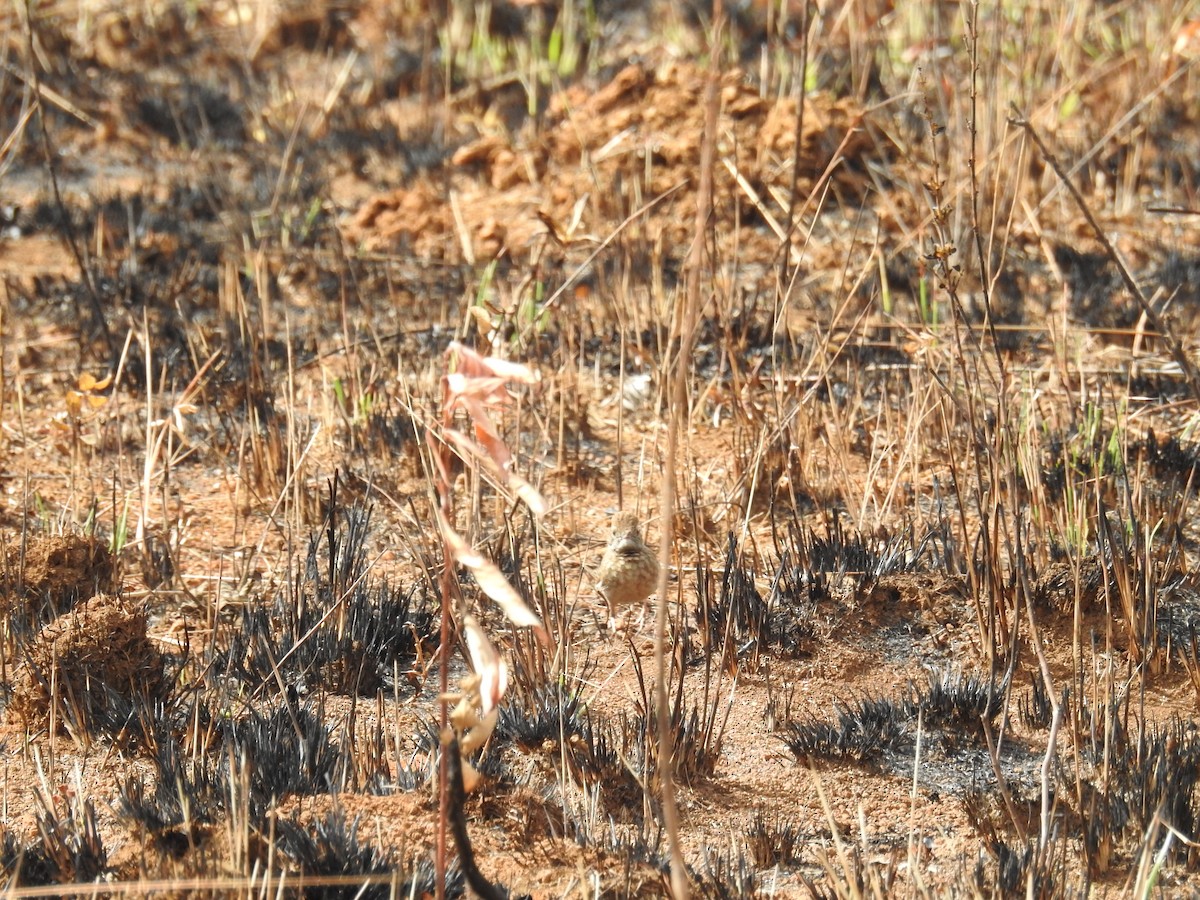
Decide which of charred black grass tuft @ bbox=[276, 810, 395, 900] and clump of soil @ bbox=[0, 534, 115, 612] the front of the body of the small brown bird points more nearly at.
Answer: the charred black grass tuft

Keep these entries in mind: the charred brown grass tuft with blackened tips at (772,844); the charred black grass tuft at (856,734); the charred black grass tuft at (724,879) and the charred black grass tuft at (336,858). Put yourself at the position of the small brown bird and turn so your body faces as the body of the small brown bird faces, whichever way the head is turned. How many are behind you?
0

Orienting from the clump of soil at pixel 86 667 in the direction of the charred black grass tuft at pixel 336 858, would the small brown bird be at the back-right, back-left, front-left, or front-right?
front-left

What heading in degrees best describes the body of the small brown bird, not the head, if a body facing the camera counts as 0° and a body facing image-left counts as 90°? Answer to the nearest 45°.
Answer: approximately 0°

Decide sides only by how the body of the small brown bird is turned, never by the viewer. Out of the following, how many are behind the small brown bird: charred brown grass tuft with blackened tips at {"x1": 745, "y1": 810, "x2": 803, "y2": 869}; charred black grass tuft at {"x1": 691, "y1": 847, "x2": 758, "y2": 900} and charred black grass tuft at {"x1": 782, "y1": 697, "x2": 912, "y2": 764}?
0

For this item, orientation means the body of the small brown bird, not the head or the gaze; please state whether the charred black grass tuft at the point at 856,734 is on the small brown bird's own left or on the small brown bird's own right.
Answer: on the small brown bird's own left

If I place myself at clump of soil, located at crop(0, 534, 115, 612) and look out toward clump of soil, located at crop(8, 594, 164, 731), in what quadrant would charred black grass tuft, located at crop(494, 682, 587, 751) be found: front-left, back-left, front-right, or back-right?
front-left

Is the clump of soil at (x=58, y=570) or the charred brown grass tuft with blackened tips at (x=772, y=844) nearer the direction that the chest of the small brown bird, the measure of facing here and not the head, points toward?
the charred brown grass tuft with blackened tips

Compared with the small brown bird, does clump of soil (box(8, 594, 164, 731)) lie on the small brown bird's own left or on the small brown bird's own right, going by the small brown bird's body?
on the small brown bird's own right

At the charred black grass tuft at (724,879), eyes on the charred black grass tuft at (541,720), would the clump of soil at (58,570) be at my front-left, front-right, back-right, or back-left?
front-left

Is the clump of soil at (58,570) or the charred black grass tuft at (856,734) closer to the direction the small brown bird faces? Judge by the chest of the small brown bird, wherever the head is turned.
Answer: the charred black grass tuft

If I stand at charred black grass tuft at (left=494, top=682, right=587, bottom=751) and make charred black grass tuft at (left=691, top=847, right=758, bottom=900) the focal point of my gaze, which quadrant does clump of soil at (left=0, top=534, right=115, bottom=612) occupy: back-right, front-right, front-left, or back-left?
back-right

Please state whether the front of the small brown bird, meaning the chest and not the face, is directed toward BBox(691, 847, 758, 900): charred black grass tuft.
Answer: yes

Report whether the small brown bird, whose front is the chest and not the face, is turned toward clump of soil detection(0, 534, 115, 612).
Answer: no

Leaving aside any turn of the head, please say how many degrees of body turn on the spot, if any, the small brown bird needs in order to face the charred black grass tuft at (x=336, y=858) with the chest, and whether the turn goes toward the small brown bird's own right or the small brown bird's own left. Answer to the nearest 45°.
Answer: approximately 45° to the small brown bird's own right

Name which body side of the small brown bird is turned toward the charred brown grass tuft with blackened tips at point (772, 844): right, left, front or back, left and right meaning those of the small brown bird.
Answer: front
